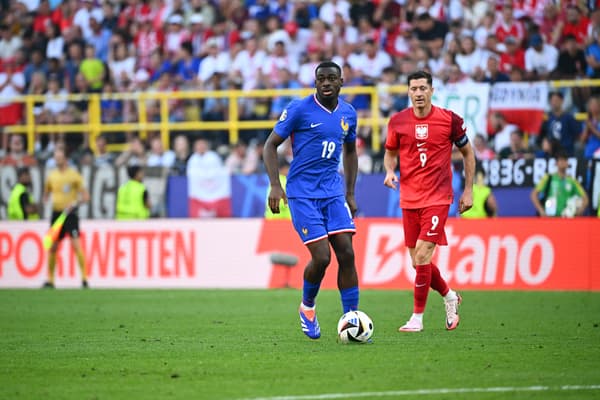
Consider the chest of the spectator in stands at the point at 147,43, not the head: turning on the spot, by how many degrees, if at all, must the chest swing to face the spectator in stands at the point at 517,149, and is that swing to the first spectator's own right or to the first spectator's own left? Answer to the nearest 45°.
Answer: approximately 45° to the first spectator's own left

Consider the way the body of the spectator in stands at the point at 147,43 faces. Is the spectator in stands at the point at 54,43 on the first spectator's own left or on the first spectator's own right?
on the first spectator's own right

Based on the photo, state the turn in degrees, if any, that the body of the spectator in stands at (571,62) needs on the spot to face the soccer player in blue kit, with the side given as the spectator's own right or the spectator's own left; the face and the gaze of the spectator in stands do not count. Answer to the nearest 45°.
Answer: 0° — they already face them

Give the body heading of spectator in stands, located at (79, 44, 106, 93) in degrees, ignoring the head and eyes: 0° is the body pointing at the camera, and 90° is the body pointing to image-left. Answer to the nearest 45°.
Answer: approximately 0°

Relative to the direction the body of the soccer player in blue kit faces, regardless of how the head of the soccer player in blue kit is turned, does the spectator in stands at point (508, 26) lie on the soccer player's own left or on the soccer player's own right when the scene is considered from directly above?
on the soccer player's own left

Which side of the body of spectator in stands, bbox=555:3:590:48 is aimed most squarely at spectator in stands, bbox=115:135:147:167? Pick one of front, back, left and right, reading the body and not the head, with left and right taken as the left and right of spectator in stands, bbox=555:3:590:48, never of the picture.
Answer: right

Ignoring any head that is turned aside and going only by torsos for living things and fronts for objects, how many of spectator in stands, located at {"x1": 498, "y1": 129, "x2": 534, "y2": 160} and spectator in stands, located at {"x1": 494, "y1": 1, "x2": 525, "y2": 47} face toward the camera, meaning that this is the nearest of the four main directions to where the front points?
2

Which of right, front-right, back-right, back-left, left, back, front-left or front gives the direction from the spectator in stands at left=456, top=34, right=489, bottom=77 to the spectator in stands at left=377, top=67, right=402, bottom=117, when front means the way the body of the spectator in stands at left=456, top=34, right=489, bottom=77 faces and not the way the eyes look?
right

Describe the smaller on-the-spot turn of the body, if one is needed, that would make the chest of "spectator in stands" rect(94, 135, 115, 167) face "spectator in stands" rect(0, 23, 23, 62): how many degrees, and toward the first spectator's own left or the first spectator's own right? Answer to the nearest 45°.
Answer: approximately 135° to the first spectator's own right

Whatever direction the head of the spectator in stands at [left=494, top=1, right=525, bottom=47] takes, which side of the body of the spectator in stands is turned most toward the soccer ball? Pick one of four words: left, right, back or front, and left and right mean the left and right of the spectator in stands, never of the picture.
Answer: front

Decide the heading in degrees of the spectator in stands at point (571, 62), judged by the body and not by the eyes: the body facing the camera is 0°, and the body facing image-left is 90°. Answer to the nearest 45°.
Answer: approximately 0°
